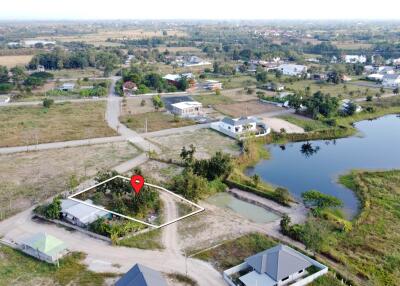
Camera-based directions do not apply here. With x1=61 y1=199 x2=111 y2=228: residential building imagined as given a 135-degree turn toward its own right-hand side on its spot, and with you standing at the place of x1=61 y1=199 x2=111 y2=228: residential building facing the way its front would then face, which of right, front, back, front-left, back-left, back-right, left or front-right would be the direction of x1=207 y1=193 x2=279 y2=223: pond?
right

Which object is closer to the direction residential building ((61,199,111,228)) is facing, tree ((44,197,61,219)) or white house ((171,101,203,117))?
the tree

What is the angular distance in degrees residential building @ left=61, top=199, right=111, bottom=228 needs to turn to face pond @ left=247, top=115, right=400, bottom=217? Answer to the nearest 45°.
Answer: approximately 135° to its left

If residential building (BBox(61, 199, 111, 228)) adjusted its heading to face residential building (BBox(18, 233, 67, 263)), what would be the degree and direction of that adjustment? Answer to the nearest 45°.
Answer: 0° — it already faces it

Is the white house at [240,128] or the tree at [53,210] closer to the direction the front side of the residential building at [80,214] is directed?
the tree

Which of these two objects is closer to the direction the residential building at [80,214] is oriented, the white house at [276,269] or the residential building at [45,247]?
the residential building

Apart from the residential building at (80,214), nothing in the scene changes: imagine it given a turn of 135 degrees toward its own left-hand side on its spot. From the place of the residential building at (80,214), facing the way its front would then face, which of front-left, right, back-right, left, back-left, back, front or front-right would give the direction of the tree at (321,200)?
front

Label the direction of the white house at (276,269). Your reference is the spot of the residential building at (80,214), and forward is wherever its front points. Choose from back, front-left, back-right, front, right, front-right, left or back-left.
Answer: left

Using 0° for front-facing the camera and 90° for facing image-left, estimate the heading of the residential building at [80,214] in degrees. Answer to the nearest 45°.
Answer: approximately 45°

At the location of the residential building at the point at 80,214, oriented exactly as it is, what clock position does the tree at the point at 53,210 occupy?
The tree is roughly at 2 o'clock from the residential building.

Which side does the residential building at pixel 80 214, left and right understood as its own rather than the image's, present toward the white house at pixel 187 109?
back

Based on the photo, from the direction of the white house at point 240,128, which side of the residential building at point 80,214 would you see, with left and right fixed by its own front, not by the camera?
back
